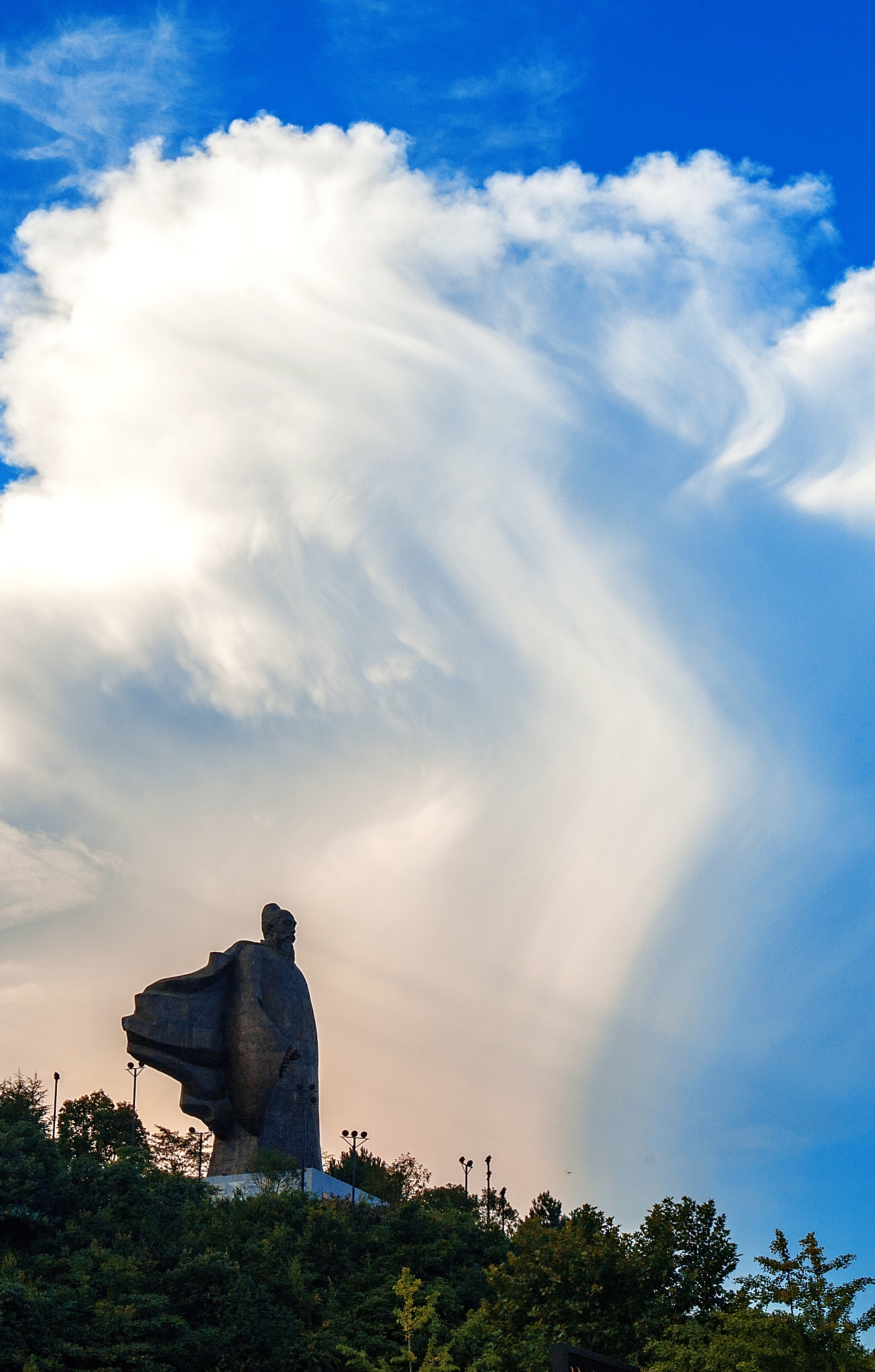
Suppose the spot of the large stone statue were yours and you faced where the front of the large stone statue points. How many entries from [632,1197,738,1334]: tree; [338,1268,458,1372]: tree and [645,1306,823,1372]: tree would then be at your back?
0

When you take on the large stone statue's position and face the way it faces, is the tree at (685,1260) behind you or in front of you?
in front

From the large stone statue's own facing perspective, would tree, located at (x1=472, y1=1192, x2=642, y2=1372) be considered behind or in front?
in front

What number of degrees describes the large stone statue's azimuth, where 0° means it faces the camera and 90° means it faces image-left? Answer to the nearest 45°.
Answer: approximately 315°

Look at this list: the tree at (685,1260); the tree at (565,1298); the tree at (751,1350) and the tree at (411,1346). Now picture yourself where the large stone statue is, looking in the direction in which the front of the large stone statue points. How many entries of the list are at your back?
0

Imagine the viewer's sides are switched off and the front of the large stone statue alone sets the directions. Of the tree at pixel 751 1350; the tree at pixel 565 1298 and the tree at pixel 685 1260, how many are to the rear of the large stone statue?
0

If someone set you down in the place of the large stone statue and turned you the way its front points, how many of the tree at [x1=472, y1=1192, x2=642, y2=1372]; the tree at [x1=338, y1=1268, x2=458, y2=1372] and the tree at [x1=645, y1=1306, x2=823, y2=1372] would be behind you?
0

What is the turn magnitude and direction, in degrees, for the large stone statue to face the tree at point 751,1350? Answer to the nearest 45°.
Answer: approximately 45° to its right
